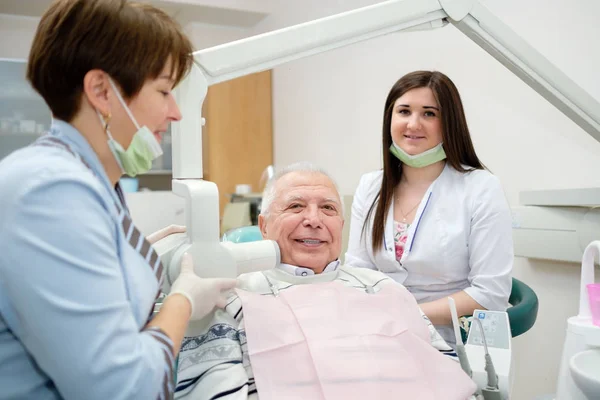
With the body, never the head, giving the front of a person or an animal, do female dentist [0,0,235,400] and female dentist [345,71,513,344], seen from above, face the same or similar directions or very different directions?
very different directions

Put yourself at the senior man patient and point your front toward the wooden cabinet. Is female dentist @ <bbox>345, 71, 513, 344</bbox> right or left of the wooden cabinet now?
right

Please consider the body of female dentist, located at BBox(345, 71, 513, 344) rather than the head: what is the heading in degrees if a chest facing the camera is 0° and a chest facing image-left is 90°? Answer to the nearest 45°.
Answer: approximately 45°

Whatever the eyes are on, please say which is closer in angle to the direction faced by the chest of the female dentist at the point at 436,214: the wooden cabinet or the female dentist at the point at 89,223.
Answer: the female dentist

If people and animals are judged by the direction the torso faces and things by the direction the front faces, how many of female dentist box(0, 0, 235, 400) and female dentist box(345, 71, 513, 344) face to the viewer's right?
1

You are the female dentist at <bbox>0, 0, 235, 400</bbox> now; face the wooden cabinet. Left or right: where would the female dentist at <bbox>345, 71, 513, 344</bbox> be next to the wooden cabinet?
right

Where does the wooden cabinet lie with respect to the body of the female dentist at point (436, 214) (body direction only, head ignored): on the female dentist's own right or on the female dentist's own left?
on the female dentist's own right

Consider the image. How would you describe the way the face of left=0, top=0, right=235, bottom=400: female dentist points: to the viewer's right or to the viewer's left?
to the viewer's right

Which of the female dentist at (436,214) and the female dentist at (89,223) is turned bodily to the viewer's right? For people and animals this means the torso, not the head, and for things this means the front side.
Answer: the female dentist at (89,223)

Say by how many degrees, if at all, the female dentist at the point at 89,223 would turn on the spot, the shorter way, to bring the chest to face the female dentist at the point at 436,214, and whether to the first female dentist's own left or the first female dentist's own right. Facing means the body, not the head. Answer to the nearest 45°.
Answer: approximately 45° to the first female dentist's own left

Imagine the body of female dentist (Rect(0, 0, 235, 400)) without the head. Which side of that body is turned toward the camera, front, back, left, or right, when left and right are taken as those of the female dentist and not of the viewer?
right
